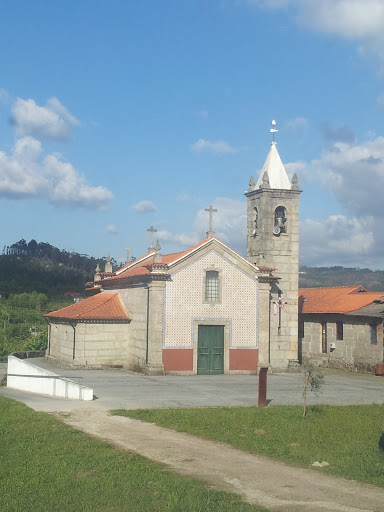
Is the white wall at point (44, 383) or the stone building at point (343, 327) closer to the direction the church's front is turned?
the white wall

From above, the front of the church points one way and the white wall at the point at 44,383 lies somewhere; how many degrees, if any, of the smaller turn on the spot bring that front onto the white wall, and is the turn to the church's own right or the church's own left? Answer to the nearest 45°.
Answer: approximately 45° to the church's own right

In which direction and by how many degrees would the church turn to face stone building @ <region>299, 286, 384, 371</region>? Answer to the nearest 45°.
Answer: approximately 135° to its left

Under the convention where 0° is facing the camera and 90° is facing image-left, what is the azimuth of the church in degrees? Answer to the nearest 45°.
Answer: approximately 0°

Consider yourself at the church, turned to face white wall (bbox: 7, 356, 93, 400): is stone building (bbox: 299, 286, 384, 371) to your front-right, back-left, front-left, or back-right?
back-left
